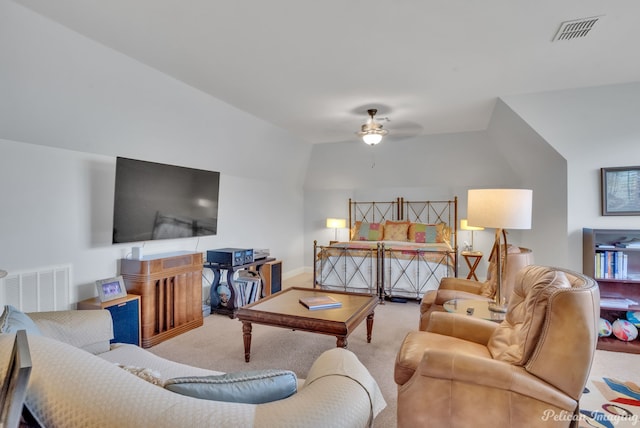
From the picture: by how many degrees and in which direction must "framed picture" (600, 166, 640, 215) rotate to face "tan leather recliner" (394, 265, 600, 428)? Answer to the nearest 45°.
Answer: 0° — it already faces it

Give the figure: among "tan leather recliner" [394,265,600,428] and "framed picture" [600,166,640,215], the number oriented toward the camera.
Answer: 1

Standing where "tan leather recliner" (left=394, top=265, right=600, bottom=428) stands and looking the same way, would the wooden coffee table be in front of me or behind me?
in front

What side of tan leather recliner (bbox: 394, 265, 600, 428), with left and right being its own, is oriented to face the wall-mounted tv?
front

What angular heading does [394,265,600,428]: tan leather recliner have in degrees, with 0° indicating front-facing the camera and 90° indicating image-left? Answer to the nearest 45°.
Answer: approximately 90°

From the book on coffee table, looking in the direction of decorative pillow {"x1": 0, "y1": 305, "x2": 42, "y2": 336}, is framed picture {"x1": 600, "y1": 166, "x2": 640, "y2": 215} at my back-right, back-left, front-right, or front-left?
back-left

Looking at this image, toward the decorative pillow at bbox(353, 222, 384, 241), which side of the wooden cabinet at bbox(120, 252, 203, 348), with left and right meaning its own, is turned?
left
